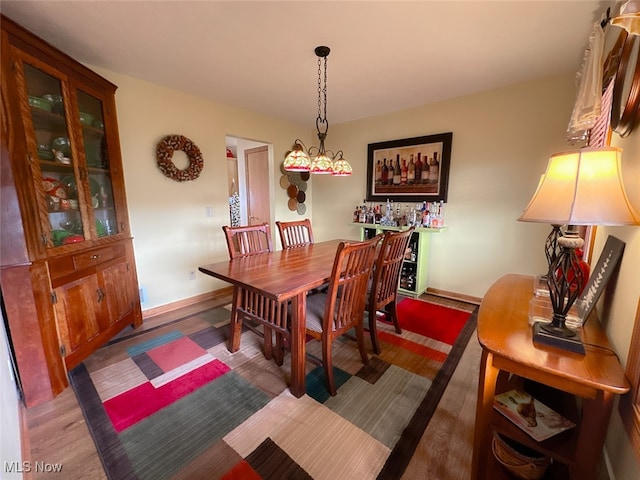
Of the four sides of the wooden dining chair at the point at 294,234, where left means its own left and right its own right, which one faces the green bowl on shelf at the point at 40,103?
right

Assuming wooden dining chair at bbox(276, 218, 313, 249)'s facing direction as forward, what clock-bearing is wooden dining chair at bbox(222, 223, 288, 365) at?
wooden dining chair at bbox(222, 223, 288, 365) is roughly at 2 o'clock from wooden dining chair at bbox(276, 218, 313, 249).

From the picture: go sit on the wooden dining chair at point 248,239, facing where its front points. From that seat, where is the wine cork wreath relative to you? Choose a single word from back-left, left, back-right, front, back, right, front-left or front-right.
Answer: back

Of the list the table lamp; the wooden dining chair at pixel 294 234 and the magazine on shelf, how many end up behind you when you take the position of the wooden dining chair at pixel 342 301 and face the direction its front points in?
2

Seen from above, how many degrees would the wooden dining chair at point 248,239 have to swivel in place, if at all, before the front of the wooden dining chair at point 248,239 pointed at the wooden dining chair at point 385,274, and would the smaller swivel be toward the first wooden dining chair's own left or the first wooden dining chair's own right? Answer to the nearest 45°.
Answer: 0° — it already faces it

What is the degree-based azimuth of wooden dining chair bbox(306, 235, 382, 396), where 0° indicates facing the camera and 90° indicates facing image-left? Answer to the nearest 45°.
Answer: approximately 135°

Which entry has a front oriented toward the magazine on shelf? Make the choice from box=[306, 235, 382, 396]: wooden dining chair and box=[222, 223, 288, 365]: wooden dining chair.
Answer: box=[222, 223, 288, 365]: wooden dining chair

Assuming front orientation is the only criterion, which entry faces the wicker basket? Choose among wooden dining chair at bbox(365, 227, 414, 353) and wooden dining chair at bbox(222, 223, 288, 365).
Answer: wooden dining chair at bbox(222, 223, 288, 365)

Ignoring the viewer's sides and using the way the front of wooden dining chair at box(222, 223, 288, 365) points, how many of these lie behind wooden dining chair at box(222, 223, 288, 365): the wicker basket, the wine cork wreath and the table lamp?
1

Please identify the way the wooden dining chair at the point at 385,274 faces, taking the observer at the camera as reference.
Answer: facing away from the viewer and to the left of the viewer

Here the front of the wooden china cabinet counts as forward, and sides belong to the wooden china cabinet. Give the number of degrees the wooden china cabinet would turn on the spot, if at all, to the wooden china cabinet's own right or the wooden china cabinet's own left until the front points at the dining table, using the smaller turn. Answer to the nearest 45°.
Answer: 0° — it already faces it

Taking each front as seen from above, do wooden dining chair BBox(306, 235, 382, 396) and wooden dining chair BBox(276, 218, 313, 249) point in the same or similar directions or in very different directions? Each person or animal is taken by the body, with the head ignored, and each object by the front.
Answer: very different directions

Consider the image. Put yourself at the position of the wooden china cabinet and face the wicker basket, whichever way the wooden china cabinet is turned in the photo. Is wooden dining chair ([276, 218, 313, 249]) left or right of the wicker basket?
left

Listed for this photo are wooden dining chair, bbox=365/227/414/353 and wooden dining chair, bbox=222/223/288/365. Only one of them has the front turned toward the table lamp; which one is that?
wooden dining chair, bbox=222/223/288/365
